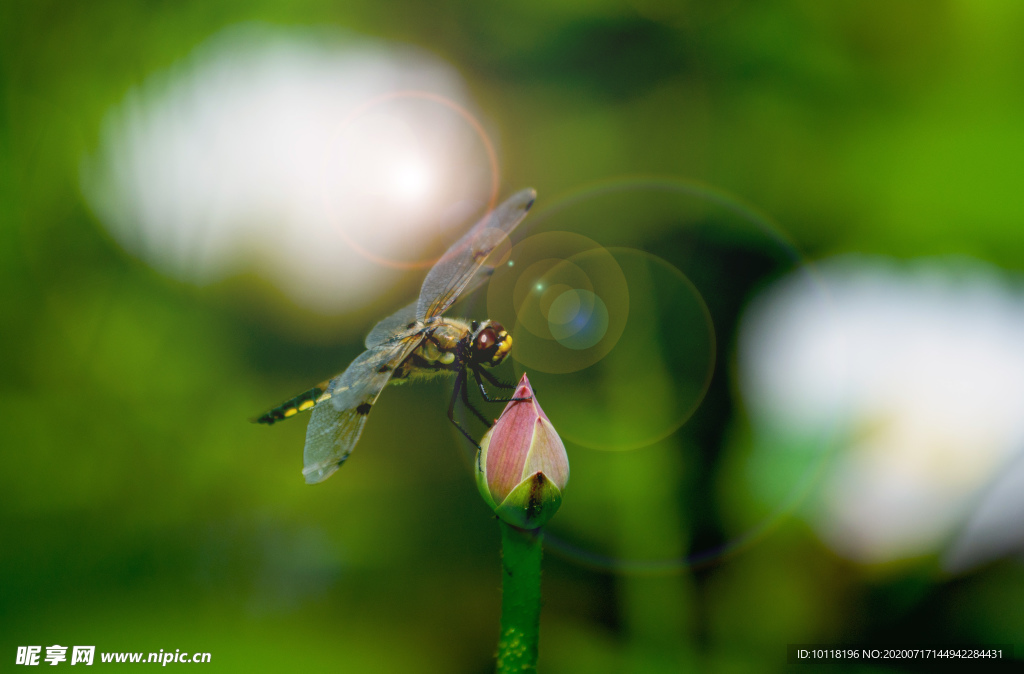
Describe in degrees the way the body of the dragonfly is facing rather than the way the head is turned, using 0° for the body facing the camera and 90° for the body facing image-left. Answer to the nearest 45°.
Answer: approximately 270°
